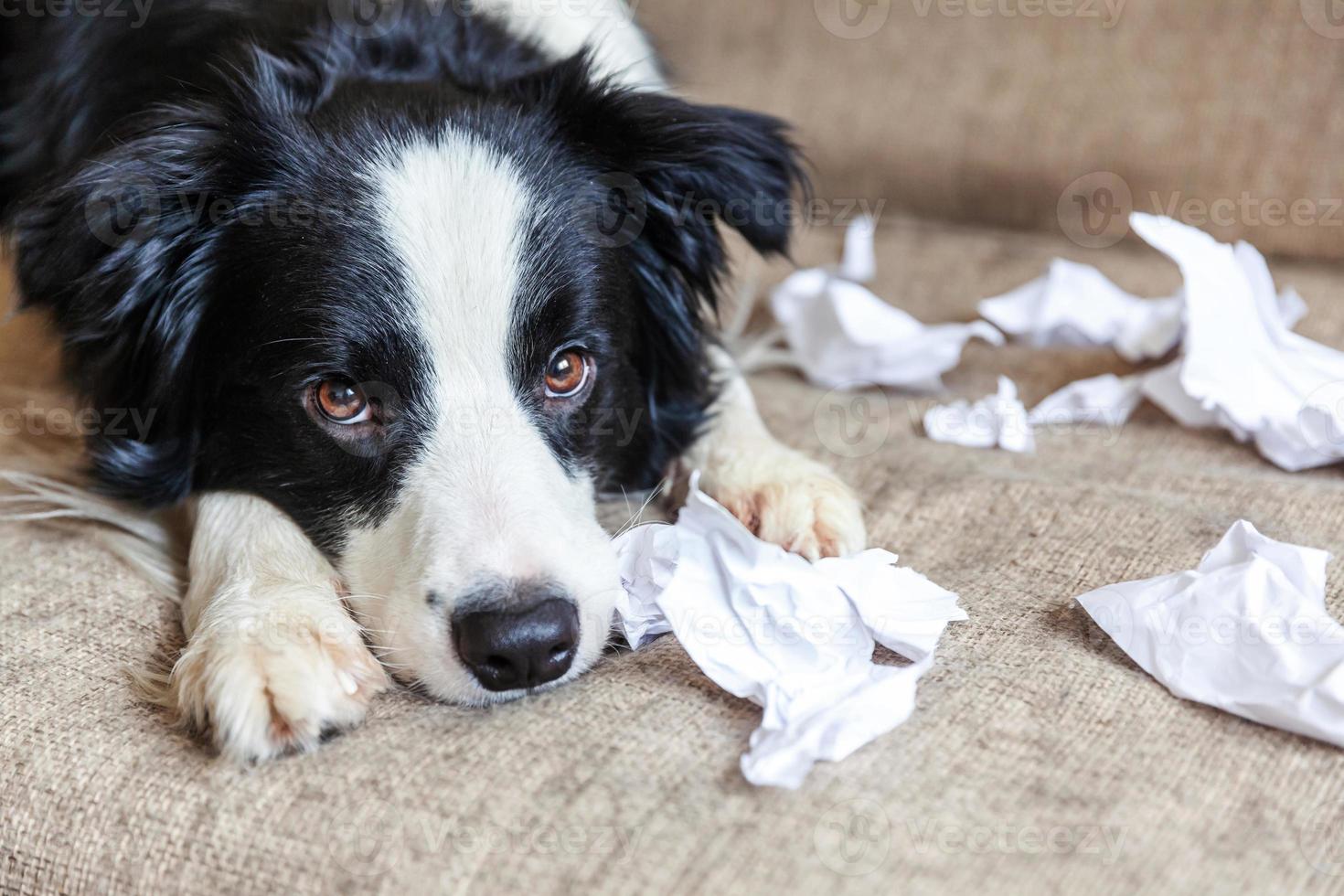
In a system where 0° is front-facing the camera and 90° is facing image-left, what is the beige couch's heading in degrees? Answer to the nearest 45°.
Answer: approximately 0°
